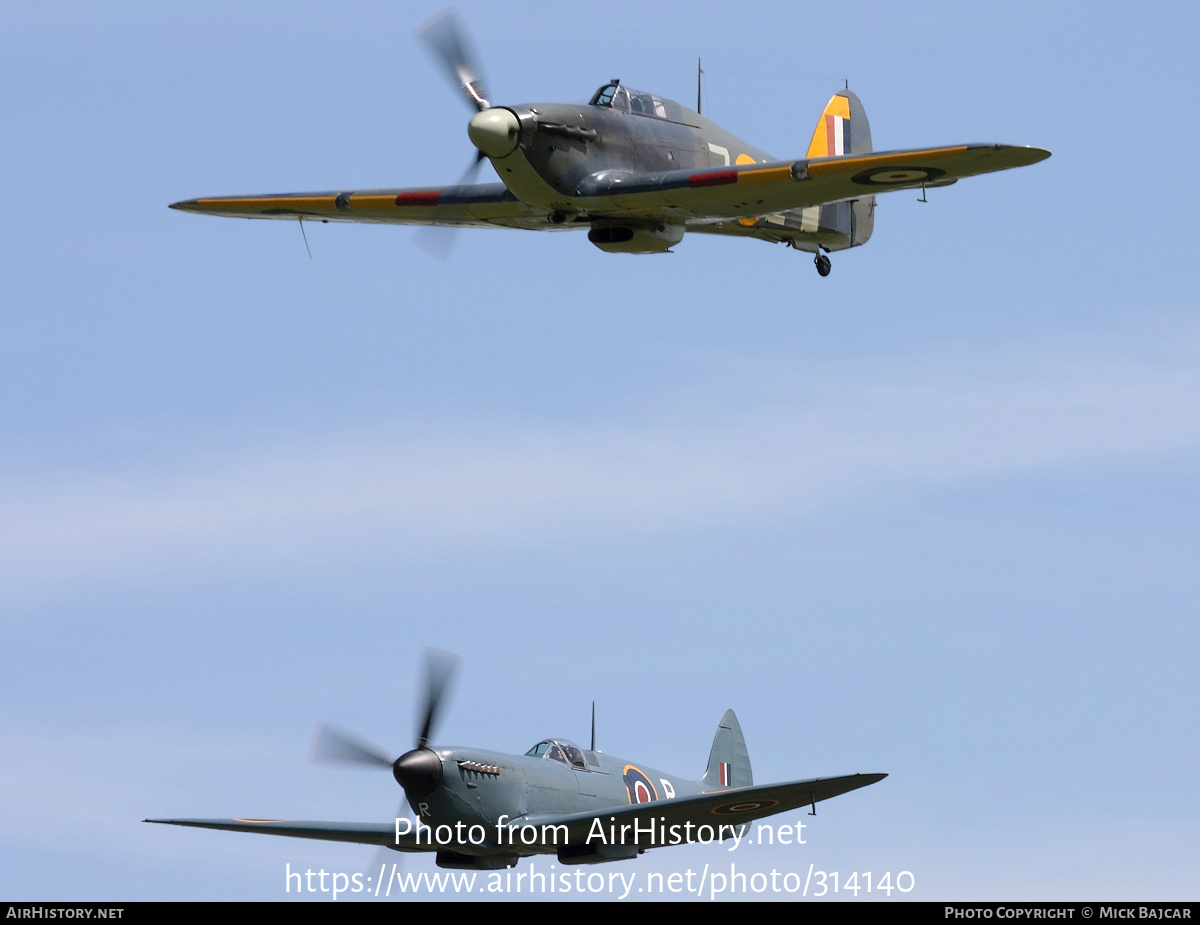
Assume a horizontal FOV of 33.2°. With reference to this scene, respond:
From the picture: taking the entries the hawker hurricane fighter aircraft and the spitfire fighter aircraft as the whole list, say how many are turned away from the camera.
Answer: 0

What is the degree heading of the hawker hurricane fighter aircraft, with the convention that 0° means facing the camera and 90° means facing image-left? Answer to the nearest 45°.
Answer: approximately 45°

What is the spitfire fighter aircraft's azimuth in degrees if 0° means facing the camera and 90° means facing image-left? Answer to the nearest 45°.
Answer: approximately 45°
